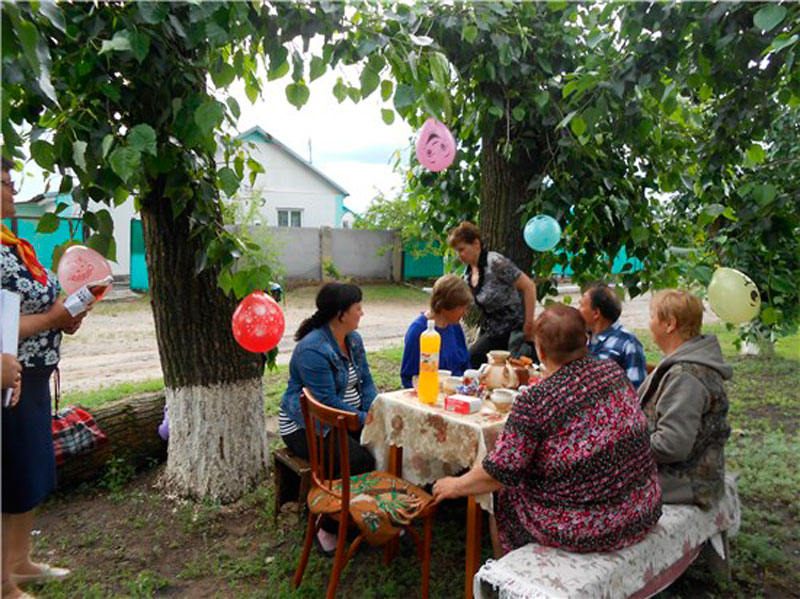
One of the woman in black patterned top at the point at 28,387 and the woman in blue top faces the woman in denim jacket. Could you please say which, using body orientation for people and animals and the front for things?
the woman in black patterned top

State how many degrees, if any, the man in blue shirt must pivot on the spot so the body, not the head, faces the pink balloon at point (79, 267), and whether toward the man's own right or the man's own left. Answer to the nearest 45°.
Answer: approximately 45° to the man's own left

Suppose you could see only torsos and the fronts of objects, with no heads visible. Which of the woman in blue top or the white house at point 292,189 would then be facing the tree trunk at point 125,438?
the white house

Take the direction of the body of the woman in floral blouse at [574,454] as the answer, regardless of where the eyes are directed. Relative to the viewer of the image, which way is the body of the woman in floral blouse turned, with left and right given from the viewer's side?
facing away from the viewer and to the left of the viewer

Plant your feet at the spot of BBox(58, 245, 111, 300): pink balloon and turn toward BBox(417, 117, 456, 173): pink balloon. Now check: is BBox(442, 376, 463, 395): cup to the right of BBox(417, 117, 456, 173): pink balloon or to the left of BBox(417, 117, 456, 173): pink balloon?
right

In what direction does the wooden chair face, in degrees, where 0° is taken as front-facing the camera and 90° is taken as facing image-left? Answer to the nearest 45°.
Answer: approximately 225°

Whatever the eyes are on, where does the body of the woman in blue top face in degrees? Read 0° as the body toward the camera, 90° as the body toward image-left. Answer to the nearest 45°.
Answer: approximately 315°

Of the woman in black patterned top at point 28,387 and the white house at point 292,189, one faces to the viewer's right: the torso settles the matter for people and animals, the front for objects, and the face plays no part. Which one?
the woman in black patterned top

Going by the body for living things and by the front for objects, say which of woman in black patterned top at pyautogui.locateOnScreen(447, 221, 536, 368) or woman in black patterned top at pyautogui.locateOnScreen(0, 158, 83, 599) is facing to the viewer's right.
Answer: woman in black patterned top at pyautogui.locateOnScreen(0, 158, 83, 599)

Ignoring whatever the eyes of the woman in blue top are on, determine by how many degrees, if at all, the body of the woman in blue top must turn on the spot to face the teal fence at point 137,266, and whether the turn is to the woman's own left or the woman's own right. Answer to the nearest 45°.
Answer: approximately 180°

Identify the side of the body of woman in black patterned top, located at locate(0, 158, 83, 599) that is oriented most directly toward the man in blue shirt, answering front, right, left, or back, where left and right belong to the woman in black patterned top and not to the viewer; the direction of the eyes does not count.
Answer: front

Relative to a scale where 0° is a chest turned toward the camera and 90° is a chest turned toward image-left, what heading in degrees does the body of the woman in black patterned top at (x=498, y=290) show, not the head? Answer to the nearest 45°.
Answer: approximately 45°

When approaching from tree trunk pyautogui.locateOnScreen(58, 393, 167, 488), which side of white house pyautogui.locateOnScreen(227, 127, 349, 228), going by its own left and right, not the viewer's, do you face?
front

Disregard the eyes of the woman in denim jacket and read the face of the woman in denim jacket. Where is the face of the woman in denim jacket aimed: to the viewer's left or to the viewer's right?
to the viewer's right

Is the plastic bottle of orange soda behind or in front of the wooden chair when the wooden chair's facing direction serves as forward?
in front

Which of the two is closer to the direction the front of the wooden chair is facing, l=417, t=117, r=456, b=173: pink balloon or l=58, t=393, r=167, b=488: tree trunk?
the pink balloon

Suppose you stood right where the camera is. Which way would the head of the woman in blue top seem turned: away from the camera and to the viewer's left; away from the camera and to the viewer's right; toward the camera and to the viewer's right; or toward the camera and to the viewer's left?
toward the camera and to the viewer's right
